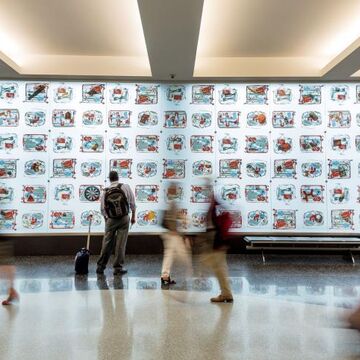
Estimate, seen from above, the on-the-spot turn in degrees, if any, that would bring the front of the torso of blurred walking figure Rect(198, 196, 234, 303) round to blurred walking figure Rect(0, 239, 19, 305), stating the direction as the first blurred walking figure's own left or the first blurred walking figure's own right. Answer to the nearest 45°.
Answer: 0° — they already face them

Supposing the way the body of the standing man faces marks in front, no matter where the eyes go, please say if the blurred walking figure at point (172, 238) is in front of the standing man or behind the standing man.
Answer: behind

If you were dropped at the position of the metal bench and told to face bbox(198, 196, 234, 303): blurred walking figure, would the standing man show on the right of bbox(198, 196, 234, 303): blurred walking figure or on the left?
right

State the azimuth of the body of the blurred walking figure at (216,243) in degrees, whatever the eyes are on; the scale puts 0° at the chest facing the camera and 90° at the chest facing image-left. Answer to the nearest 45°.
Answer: approximately 90°

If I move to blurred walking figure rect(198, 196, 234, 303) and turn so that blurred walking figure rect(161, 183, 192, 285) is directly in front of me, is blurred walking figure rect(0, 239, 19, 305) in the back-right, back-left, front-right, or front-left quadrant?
front-left

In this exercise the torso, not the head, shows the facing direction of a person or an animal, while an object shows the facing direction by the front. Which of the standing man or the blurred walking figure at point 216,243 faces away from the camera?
the standing man

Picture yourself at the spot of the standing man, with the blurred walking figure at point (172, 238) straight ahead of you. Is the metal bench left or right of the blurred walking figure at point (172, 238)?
left

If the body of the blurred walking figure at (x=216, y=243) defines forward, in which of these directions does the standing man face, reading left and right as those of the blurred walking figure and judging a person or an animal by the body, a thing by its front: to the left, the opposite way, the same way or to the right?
to the right

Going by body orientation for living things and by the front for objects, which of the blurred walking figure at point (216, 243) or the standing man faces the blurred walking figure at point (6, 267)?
the blurred walking figure at point (216, 243)

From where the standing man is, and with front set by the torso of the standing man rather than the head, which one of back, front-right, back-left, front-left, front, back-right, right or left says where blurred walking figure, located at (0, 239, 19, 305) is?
back-left

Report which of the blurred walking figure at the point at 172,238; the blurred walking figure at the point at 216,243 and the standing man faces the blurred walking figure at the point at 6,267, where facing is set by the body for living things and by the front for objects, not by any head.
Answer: the blurred walking figure at the point at 216,243

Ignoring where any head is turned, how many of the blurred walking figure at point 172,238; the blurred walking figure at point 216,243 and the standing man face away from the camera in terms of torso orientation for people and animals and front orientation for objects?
1
